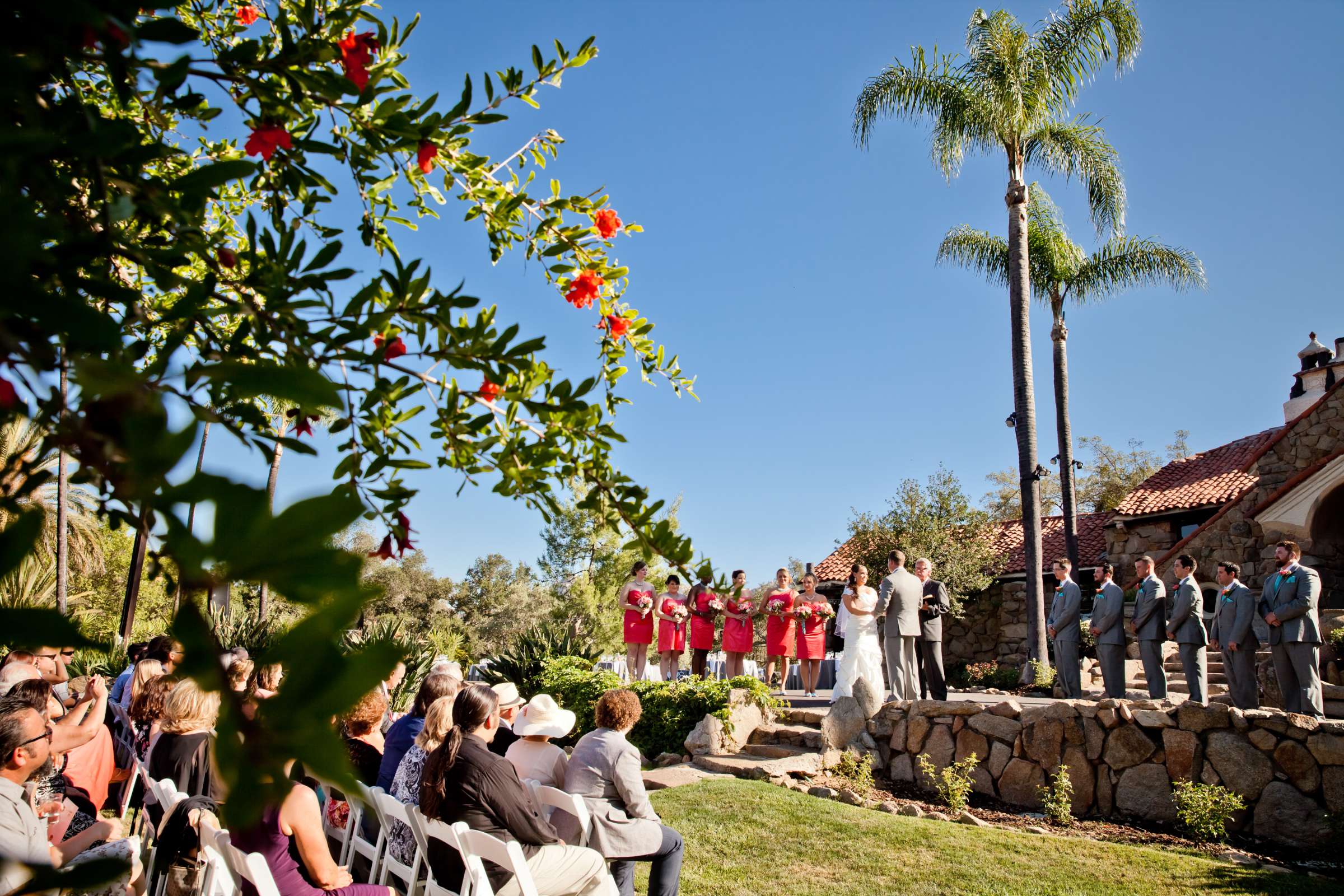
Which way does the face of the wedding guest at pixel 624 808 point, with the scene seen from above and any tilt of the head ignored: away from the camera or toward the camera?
away from the camera

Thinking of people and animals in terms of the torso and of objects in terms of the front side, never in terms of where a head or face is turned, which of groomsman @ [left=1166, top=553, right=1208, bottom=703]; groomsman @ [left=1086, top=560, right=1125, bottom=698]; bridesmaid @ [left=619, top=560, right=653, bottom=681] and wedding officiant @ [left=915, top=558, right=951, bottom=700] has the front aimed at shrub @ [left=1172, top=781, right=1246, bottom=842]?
the bridesmaid

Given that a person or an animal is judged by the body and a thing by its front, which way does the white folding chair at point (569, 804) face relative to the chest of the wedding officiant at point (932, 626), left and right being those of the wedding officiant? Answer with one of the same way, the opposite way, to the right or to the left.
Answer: the opposite way

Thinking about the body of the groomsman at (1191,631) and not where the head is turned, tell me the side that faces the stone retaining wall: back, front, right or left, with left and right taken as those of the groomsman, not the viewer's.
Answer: left

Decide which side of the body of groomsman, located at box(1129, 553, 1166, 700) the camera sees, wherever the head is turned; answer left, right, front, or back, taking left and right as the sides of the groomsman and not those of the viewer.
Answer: left

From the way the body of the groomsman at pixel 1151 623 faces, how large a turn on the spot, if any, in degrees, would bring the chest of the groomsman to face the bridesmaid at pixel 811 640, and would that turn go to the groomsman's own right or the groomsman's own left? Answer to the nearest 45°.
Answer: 0° — they already face them

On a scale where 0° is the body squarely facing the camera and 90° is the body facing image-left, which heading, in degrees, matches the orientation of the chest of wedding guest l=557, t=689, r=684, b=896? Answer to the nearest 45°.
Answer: approximately 225°

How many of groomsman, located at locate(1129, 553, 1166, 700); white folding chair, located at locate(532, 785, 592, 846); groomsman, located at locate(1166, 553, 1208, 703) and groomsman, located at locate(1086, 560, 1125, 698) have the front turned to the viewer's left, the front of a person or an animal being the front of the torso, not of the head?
3

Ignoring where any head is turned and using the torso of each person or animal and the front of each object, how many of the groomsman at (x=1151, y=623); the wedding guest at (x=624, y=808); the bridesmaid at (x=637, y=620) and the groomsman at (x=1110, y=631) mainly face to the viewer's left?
2

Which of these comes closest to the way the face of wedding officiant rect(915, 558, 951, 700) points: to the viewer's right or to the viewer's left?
to the viewer's left

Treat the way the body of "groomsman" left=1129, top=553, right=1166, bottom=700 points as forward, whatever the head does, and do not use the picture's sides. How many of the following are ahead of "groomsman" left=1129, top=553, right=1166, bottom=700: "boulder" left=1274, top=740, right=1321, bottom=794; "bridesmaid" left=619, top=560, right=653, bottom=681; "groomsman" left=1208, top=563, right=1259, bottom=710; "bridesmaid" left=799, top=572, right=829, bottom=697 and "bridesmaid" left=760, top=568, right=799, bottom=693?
3

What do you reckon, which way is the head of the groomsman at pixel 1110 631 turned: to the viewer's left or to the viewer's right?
to the viewer's left

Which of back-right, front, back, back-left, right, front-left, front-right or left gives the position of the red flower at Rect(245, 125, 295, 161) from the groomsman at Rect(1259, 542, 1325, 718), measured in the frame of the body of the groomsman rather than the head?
front-left

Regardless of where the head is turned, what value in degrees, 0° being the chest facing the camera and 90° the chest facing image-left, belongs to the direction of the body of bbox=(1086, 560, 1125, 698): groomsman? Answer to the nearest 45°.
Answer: approximately 90°

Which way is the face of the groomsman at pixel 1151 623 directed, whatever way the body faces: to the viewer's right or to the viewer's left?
to the viewer's left

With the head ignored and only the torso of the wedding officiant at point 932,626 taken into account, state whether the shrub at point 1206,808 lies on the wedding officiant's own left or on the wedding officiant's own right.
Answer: on the wedding officiant's own left
